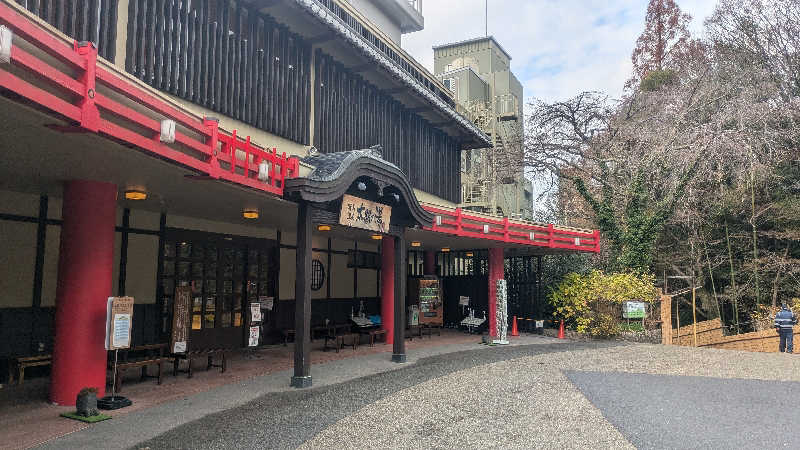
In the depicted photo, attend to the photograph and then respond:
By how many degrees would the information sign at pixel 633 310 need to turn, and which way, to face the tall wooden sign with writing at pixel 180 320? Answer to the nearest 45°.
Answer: approximately 45° to its right

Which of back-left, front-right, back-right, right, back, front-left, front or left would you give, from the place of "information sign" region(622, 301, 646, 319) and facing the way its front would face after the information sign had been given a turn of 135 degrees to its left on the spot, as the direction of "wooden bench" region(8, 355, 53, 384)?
back

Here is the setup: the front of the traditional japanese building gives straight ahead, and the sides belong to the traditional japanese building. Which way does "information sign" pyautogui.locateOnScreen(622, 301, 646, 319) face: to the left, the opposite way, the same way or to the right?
to the right

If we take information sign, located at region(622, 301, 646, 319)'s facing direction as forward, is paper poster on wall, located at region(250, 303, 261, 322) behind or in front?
in front

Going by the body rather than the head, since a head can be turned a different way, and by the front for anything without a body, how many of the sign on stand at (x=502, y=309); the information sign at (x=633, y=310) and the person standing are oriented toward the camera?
2

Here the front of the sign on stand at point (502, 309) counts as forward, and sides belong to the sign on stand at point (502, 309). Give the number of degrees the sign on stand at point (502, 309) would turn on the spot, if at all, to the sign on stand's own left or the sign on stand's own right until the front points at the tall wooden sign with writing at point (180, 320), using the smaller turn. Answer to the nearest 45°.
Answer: approximately 45° to the sign on stand's own right

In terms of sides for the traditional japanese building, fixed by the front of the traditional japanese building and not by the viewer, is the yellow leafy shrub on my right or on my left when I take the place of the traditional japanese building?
on my left

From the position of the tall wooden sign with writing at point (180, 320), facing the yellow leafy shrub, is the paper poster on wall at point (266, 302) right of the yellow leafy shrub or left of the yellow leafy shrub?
left

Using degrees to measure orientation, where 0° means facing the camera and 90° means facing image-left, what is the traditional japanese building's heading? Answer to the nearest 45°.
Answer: approximately 315°
